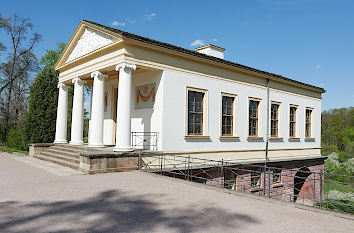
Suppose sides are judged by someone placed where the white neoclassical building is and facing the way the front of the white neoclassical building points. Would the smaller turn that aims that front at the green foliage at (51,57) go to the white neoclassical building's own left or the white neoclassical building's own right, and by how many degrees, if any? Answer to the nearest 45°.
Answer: approximately 90° to the white neoclassical building's own right

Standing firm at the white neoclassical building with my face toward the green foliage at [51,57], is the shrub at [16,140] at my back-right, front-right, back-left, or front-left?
front-left

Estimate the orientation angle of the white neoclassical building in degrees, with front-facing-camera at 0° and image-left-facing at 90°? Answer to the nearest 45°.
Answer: approximately 45°

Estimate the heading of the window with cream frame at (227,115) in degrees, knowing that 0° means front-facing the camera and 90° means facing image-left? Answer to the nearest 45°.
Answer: approximately 315°

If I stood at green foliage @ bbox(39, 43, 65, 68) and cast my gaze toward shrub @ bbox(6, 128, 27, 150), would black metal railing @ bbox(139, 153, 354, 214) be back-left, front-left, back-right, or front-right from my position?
front-left

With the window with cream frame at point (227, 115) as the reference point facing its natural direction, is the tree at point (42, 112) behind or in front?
behind

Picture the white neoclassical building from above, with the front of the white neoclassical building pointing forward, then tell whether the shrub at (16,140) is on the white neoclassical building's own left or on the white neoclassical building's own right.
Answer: on the white neoclassical building's own right
